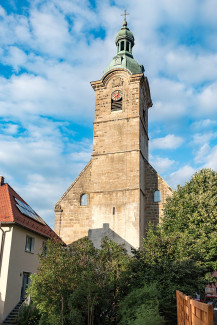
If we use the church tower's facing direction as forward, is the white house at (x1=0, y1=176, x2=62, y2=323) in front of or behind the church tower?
in front

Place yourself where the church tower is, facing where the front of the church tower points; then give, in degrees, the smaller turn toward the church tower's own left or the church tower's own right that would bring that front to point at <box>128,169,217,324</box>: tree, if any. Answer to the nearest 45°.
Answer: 0° — it already faces it

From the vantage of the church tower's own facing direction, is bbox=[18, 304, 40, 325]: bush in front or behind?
in front

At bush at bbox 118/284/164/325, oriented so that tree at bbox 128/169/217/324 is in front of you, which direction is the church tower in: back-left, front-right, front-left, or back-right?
front-left

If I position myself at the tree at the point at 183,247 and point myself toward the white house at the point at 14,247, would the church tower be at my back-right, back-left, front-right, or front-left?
front-right

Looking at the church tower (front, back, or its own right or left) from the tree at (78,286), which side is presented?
front

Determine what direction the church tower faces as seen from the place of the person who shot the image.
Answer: facing the viewer
